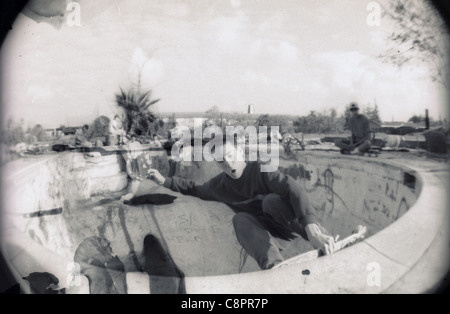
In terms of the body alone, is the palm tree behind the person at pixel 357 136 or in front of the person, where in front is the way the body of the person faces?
in front

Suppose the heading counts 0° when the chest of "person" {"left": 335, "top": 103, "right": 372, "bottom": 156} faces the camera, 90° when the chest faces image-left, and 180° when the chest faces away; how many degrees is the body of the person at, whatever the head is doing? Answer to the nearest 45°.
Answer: approximately 45°
